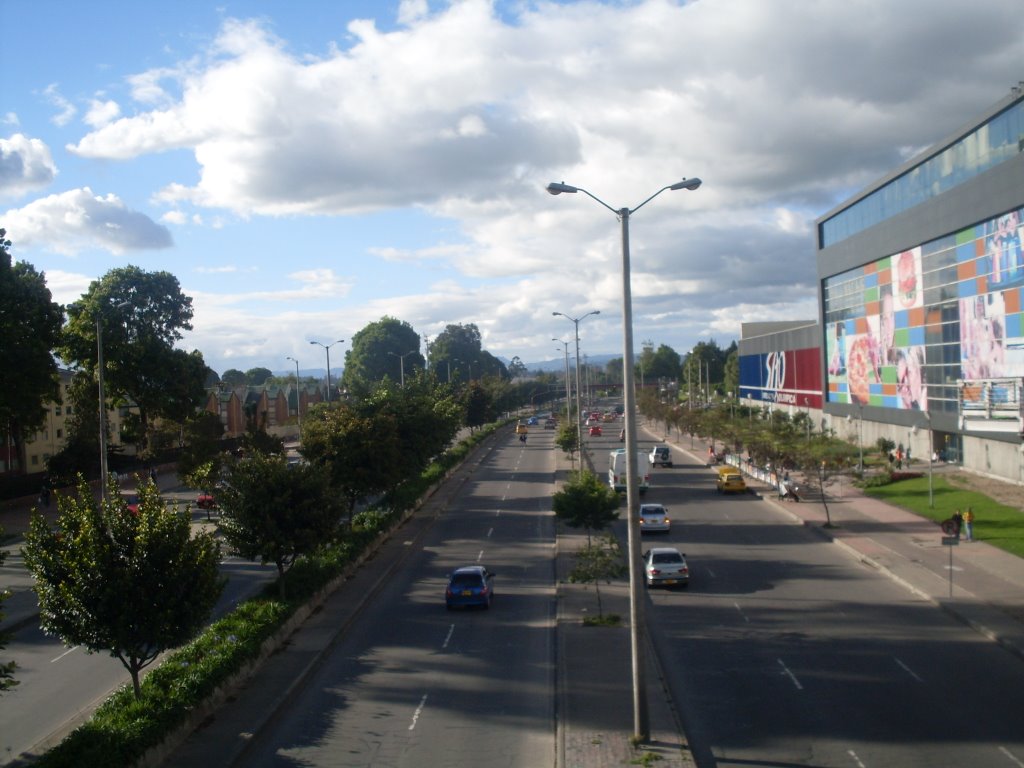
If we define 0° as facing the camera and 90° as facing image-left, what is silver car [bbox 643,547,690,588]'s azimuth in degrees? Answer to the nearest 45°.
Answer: approximately 180°

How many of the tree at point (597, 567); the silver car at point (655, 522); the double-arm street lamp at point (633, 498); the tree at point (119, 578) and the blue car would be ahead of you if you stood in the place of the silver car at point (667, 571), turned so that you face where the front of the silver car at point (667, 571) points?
1

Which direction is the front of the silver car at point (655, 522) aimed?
away from the camera

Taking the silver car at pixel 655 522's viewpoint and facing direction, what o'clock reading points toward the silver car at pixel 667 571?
the silver car at pixel 667 571 is roughly at 6 o'clock from the silver car at pixel 655 522.

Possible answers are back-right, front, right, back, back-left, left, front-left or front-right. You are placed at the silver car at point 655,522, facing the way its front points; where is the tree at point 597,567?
back

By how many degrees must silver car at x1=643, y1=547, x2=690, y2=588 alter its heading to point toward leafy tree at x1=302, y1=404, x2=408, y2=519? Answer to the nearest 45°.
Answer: approximately 45° to its left

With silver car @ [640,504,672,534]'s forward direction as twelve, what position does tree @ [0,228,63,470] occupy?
The tree is roughly at 9 o'clock from the silver car.

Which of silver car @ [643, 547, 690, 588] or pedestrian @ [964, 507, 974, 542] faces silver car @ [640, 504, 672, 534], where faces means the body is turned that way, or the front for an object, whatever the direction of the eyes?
silver car @ [643, 547, 690, 588]

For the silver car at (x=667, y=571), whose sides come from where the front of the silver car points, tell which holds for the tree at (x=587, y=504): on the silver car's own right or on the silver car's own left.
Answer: on the silver car's own left
